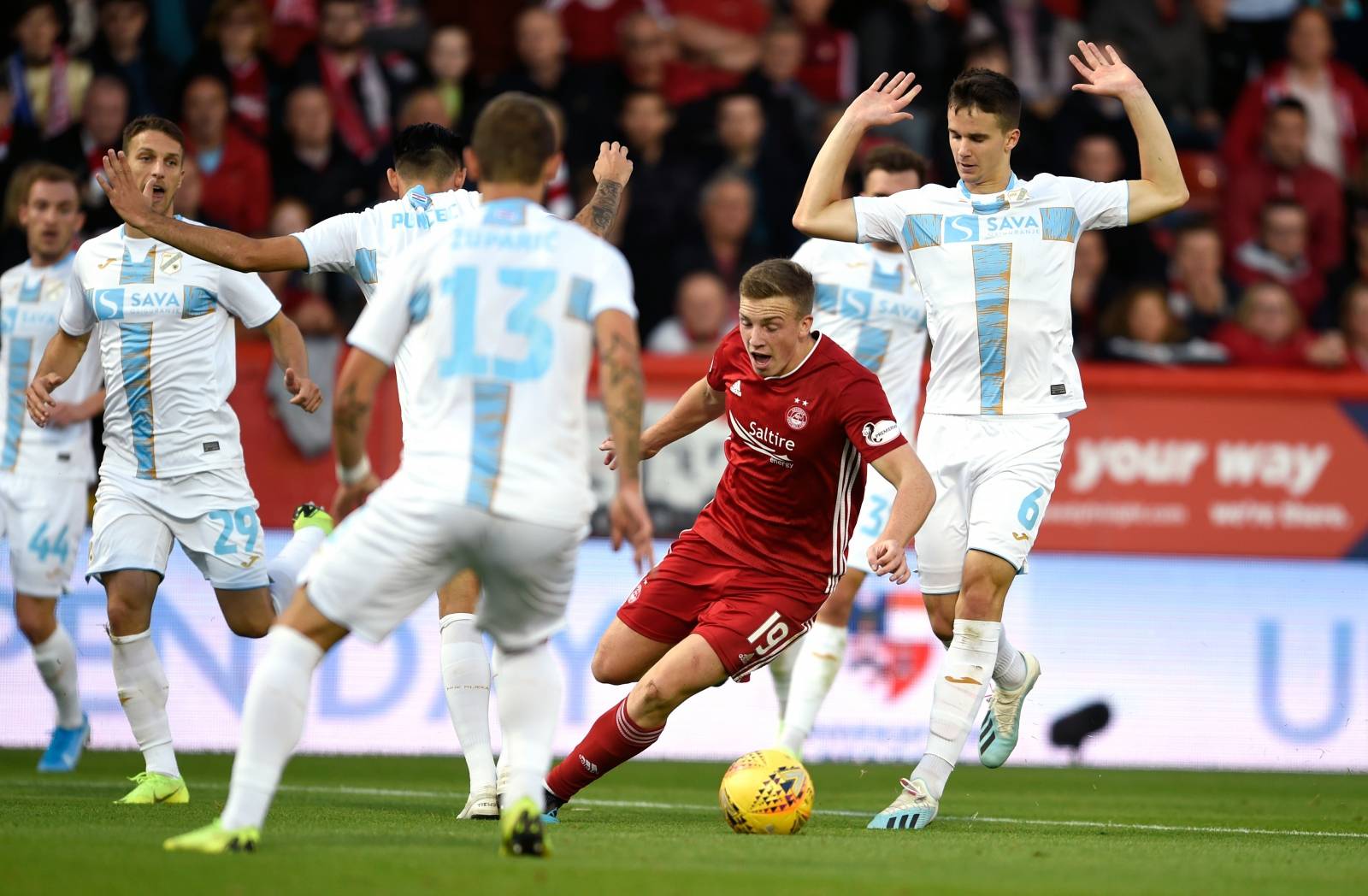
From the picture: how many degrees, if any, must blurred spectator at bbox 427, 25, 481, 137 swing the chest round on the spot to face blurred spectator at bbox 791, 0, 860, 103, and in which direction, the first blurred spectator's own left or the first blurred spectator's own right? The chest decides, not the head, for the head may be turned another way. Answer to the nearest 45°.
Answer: approximately 90° to the first blurred spectator's own left

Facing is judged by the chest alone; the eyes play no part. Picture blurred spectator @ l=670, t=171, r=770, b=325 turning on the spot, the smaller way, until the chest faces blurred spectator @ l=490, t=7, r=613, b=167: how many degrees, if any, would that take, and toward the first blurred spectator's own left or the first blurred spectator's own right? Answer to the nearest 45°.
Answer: approximately 135° to the first blurred spectator's own right

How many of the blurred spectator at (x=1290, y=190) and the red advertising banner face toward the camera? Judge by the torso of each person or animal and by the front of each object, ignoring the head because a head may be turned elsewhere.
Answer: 2

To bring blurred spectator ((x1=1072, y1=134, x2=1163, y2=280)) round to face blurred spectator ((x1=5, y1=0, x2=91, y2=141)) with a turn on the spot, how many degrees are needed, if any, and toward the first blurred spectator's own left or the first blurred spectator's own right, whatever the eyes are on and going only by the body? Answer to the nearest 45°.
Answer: approximately 90° to the first blurred spectator's own right

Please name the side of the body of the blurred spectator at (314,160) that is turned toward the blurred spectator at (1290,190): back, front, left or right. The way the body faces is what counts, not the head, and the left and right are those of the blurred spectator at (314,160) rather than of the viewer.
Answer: left

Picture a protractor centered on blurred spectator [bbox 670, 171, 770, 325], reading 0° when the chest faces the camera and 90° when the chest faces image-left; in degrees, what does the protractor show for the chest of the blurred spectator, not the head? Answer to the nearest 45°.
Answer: approximately 0°

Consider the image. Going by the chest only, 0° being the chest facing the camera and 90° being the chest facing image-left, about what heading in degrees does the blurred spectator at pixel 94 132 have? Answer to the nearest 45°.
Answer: approximately 0°
